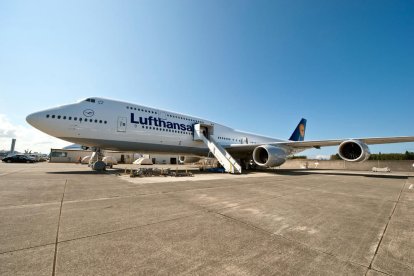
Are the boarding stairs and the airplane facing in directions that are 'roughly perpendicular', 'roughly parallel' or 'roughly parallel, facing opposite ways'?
roughly perpendicular

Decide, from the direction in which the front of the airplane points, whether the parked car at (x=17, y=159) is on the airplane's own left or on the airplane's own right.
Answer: on the airplane's own right

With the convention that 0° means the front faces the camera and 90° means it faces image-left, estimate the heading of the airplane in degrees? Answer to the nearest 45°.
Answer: approximately 45°

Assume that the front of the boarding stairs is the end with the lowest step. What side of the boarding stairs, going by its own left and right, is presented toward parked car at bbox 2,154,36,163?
back
